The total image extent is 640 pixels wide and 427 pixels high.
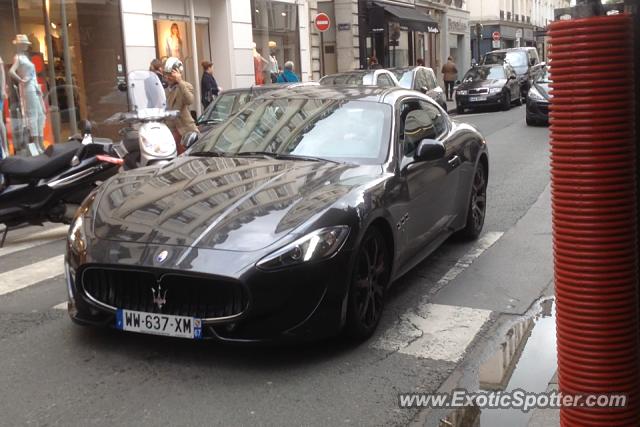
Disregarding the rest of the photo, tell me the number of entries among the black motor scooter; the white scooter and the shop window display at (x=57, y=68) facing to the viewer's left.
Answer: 1

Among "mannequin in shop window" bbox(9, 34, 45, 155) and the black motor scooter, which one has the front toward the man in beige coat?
the mannequin in shop window

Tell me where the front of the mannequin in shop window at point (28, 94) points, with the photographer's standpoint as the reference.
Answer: facing the viewer and to the right of the viewer

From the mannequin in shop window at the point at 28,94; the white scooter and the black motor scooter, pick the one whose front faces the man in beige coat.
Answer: the mannequin in shop window

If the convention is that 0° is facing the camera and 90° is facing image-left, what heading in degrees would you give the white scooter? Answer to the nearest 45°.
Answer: approximately 315°

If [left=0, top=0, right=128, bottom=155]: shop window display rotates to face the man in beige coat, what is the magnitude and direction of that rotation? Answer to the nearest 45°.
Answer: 0° — it already faces them

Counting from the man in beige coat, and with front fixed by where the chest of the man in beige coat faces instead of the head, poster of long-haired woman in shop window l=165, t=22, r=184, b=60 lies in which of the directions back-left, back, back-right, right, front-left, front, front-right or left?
back-right

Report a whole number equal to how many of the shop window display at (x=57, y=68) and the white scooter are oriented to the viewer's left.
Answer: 0

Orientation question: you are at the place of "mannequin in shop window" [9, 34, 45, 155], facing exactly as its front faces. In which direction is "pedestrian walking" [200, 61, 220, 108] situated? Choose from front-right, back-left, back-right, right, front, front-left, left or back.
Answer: left

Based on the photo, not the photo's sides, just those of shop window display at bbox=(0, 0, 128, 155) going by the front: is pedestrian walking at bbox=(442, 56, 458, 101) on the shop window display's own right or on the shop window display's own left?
on the shop window display's own left

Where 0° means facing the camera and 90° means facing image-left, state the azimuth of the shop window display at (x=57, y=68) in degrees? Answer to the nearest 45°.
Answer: approximately 315°

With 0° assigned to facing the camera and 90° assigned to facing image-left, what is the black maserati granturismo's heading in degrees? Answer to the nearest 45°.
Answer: approximately 45°

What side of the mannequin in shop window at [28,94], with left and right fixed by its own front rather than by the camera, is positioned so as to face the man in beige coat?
front

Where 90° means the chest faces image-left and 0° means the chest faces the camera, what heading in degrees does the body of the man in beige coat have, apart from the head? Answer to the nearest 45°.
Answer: approximately 45°

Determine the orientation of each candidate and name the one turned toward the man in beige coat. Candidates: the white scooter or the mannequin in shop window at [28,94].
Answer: the mannequin in shop window

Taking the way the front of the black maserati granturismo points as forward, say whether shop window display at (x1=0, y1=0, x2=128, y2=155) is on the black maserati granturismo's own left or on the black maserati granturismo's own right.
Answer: on the black maserati granturismo's own right

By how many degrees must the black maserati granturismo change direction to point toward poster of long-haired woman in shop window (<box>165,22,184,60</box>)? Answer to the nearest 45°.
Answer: approximately 135° to its right

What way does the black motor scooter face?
to the viewer's left

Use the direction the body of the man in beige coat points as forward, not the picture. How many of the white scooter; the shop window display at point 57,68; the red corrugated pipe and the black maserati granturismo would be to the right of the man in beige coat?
1
